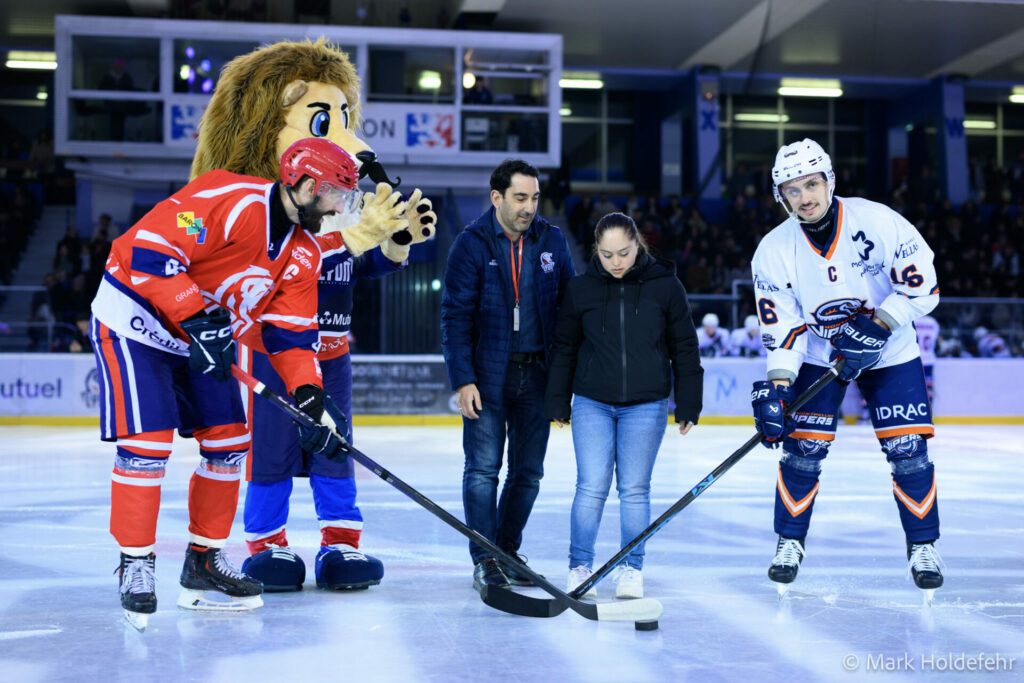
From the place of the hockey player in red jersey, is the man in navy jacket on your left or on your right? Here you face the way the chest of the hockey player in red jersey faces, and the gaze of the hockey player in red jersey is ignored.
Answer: on your left

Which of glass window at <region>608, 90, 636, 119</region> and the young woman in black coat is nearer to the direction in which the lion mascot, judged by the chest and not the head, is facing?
the young woman in black coat

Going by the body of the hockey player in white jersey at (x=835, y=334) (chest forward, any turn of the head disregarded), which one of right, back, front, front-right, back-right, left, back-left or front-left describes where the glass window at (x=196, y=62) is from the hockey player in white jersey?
back-right

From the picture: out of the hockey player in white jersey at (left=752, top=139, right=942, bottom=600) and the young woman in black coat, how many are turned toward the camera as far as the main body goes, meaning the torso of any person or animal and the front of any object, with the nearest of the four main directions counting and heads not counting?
2

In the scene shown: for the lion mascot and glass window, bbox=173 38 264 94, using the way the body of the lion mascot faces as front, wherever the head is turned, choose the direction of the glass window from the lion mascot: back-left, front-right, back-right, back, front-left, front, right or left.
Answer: back-left

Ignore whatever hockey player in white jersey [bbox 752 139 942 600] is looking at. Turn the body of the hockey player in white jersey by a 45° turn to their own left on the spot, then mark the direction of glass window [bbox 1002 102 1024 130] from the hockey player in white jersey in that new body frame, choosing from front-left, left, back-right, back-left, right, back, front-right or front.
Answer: back-left

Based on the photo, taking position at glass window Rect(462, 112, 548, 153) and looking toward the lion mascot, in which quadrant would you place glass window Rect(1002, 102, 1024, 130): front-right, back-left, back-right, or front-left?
back-left

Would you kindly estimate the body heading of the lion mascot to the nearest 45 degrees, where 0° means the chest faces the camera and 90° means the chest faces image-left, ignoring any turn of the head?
approximately 315°

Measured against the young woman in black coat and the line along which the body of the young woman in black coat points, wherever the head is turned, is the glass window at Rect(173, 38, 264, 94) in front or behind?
behind

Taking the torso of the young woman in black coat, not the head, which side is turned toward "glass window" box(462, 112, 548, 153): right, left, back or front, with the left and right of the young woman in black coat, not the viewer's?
back

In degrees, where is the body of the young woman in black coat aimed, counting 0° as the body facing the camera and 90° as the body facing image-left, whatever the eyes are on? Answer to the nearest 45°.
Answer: approximately 0°

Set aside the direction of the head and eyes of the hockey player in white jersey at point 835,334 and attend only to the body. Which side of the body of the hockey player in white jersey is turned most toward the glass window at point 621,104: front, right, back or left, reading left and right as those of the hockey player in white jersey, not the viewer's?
back
